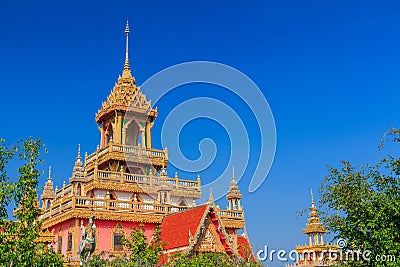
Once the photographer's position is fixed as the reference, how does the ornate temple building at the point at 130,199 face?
facing the viewer and to the right of the viewer

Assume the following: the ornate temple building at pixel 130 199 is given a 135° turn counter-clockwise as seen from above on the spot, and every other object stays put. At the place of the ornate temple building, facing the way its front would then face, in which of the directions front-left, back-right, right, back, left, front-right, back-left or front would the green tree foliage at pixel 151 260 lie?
back

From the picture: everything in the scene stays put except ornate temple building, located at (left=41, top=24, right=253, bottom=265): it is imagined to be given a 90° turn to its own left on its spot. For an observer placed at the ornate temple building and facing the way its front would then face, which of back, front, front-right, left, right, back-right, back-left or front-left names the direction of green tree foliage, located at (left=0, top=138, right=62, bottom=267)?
back-right
